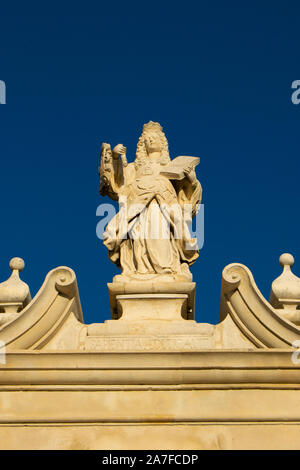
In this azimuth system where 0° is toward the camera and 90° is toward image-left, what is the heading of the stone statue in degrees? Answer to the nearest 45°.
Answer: approximately 0°

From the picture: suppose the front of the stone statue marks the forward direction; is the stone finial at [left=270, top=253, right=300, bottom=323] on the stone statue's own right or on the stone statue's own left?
on the stone statue's own left

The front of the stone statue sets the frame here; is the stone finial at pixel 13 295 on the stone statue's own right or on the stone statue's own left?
on the stone statue's own right
